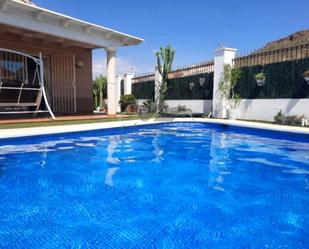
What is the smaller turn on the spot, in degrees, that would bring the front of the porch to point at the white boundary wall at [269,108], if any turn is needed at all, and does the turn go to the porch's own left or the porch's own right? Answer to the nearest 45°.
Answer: approximately 45° to the porch's own left

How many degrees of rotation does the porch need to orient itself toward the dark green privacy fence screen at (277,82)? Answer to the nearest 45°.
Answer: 0° — it already faces it

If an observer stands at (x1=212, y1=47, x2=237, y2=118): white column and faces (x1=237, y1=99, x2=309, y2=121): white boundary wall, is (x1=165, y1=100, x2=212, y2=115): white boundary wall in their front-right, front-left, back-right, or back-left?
back-left

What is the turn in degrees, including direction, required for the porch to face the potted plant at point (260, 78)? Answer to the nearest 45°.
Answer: approximately 45° to its left

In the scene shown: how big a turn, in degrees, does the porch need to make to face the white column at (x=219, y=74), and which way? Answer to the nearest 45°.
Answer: approximately 45° to its left

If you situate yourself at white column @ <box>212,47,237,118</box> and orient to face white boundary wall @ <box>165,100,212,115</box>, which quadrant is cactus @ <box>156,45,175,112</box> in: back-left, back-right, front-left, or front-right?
front-left

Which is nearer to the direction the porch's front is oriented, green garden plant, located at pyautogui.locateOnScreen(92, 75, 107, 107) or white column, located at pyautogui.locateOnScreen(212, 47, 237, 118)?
the white column

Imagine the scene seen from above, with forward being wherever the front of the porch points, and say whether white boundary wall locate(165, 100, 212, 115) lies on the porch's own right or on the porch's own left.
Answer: on the porch's own left

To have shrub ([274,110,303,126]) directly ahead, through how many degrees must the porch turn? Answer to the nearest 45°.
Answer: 0° — it already faces it

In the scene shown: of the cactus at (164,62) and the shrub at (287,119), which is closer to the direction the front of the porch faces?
the shrub

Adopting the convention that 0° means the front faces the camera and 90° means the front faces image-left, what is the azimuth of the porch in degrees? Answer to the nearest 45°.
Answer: approximately 315°

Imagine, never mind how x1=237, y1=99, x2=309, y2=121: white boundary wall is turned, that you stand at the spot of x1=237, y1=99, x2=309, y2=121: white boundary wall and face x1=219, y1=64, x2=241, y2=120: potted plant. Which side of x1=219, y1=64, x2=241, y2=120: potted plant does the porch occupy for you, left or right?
left

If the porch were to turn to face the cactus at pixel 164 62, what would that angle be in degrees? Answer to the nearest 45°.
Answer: approximately 45° to its left

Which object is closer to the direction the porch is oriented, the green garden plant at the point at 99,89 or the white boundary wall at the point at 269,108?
the white boundary wall
